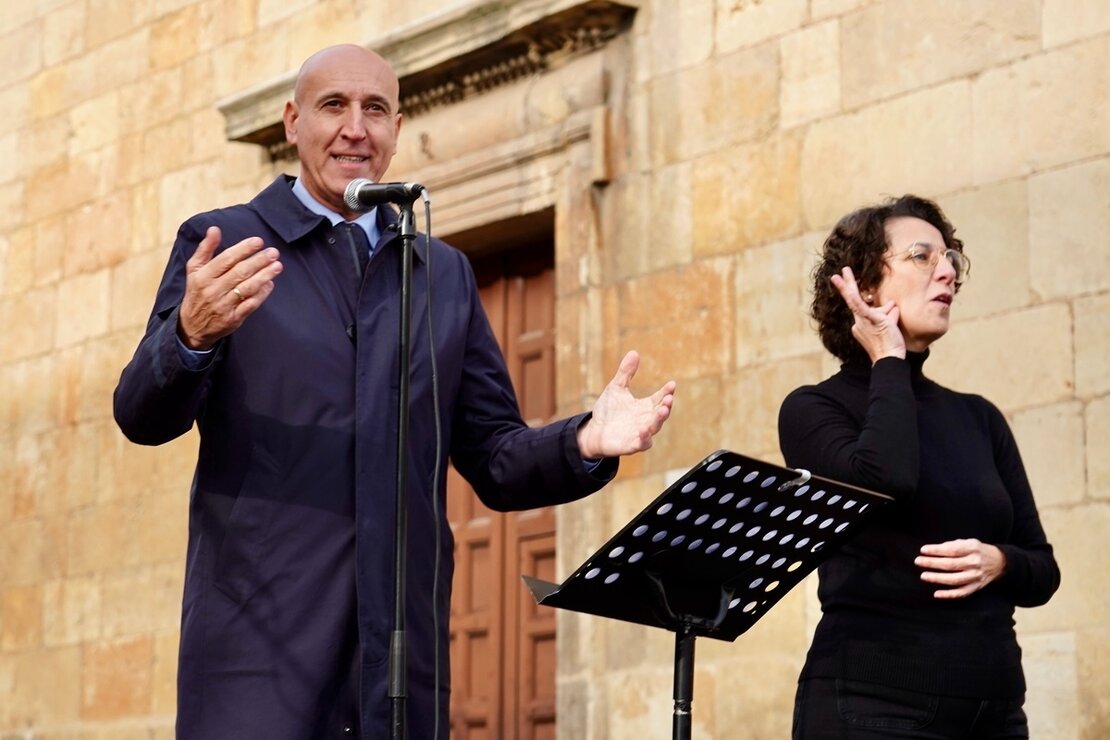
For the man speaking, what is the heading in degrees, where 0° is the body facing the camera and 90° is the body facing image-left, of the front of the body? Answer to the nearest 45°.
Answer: approximately 315°

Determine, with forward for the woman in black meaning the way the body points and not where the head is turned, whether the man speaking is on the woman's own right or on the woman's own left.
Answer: on the woman's own right

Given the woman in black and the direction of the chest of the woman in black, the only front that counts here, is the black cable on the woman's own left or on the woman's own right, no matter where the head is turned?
on the woman's own right

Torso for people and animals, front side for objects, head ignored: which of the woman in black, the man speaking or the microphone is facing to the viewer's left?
the microphone

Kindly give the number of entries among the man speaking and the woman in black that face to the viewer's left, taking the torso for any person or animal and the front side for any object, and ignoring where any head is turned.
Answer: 0

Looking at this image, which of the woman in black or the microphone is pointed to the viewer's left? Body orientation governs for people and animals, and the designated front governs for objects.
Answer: the microphone

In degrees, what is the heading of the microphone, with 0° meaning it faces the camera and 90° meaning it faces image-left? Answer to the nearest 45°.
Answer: approximately 90°

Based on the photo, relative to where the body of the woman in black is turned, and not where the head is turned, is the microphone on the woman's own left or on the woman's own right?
on the woman's own right

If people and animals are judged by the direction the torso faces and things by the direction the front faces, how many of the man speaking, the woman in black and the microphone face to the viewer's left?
1

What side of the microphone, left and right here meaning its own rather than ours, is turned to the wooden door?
right
